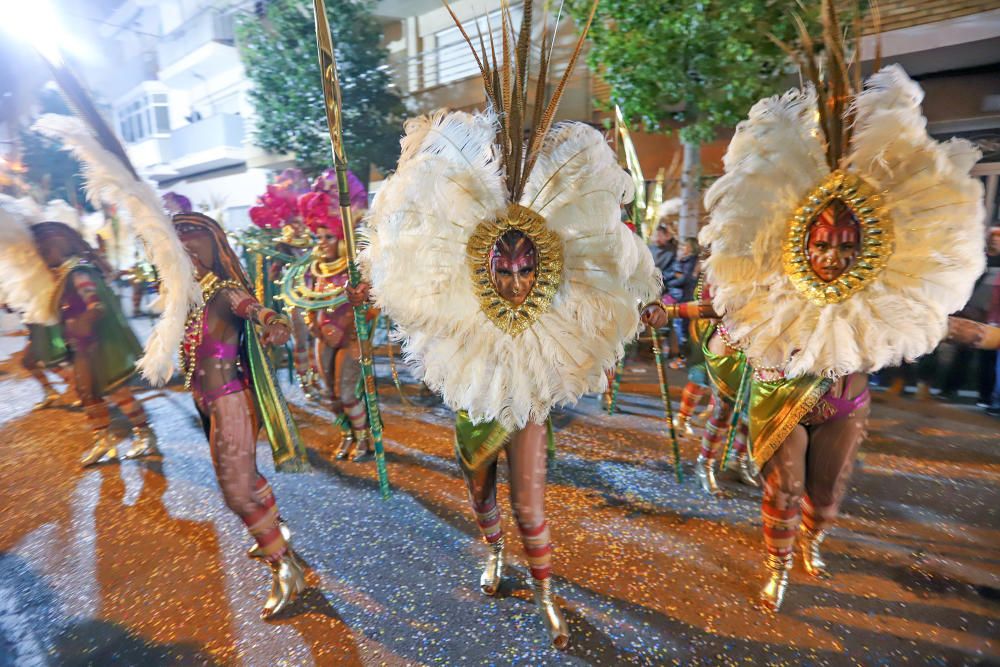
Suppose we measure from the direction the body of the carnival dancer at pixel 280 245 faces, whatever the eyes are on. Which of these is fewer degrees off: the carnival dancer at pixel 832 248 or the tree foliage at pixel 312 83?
the carnival dancer

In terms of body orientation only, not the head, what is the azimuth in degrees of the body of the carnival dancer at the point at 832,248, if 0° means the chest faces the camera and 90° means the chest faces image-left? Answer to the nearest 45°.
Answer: approximately 0°

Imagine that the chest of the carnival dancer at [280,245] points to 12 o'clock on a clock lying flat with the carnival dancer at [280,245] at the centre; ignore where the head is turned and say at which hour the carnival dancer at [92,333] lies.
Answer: the carnival dancer at [92,333] is roughly at 3 o'clock from the carnival dancer at [280,245].

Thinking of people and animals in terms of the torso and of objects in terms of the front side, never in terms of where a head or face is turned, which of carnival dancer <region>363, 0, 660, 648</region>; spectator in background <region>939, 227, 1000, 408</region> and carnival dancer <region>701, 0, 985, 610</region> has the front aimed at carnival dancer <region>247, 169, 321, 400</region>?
the spectator in background

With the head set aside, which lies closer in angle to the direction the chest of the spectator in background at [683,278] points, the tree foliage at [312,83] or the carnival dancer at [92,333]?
the carnival dancer

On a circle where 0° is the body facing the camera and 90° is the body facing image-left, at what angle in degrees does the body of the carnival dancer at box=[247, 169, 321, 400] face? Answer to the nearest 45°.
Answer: approximately 315°

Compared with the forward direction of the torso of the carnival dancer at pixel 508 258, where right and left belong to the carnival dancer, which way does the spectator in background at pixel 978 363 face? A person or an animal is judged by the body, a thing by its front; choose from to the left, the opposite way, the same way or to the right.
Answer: to the right

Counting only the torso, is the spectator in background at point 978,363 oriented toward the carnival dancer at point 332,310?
yes

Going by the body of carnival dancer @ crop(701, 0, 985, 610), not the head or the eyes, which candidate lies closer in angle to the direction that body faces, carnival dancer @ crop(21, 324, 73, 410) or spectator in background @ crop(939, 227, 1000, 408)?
the carnival dancer

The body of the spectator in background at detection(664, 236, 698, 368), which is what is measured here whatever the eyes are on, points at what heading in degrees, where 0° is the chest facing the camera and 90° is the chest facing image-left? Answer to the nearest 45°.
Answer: approximately 45°

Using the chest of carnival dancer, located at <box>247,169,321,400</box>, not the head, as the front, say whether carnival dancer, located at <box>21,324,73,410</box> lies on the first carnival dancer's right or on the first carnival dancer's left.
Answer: on the first carnival dancer's right
